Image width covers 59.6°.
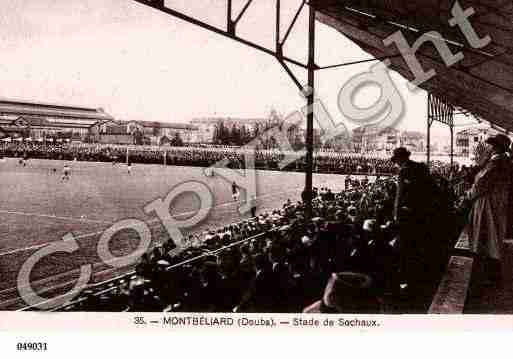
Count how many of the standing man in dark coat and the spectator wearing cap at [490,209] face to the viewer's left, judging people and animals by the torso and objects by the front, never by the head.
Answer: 2

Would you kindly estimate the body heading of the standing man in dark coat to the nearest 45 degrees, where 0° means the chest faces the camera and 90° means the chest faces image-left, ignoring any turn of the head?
approximately 90°

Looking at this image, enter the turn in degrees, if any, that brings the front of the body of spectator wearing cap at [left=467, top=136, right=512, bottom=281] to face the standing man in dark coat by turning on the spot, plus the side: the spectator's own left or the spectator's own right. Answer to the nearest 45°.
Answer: approximately 45° to the spectator's own left

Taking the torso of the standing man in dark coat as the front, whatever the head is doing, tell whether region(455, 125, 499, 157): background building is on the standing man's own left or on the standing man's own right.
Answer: on the standing man's own right

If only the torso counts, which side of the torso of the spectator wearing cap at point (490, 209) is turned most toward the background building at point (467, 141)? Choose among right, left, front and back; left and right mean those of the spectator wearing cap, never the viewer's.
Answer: right

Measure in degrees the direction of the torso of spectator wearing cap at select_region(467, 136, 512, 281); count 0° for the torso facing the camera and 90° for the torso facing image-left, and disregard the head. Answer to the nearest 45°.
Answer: approximately 90°

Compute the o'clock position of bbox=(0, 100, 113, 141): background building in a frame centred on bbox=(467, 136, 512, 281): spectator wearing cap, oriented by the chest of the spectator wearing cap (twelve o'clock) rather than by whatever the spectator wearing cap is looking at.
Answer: The background building is roughly at 1 o'clock from the spectator wearing cap.
